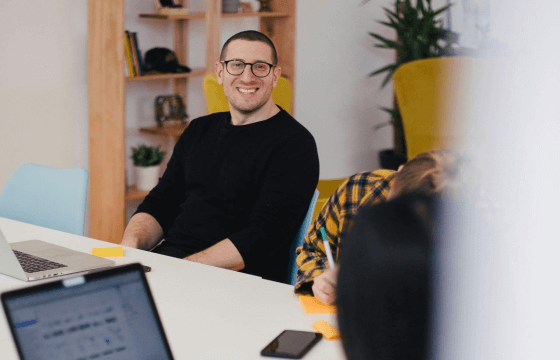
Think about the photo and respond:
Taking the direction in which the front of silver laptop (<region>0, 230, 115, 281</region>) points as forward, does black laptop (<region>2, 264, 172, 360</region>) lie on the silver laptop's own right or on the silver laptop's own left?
on the silver laptop's own right

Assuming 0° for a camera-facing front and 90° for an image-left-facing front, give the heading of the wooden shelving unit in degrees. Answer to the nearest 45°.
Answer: approximately 315°

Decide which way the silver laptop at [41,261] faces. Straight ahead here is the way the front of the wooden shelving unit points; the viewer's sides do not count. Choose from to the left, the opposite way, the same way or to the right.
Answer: to the left

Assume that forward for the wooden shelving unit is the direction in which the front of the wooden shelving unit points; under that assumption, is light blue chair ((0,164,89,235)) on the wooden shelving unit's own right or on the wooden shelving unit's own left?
on the wooden shelving unit's own right
